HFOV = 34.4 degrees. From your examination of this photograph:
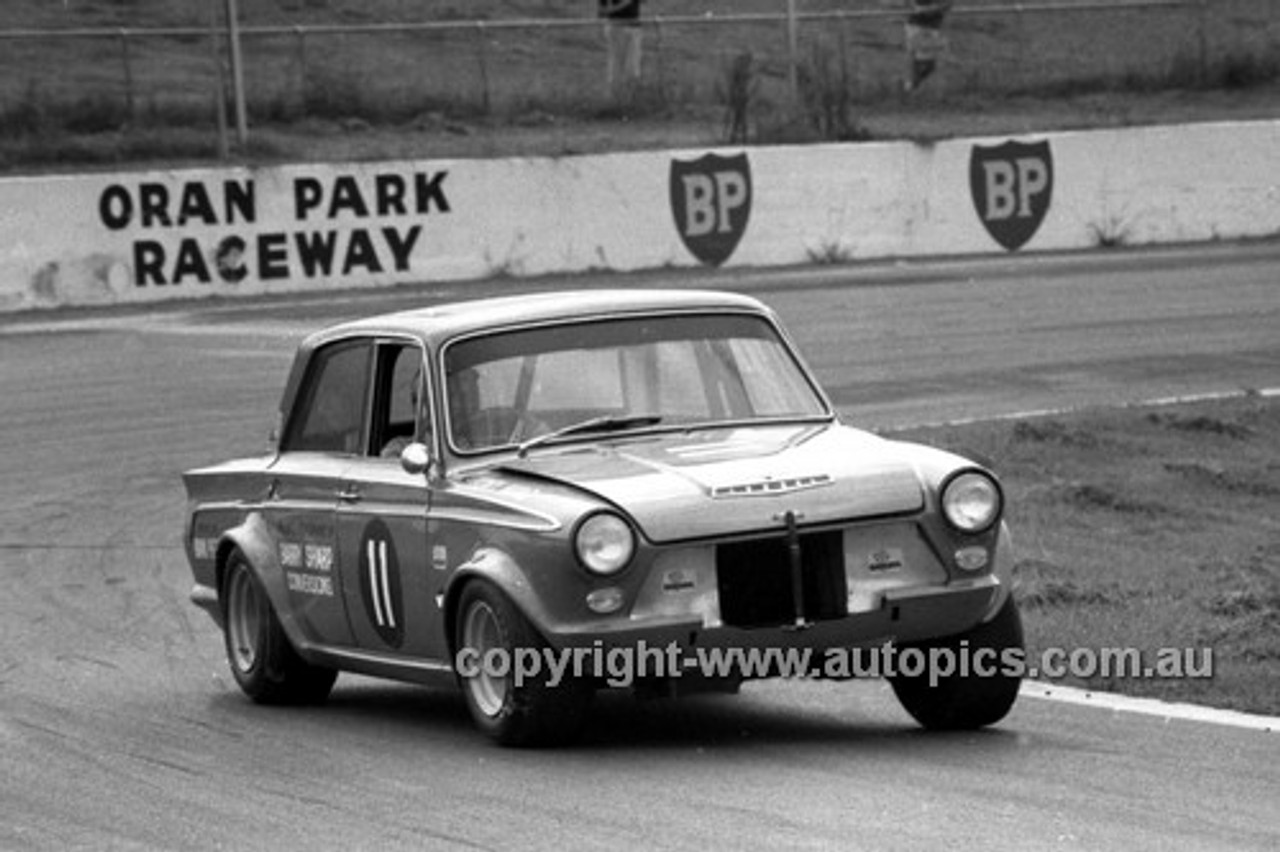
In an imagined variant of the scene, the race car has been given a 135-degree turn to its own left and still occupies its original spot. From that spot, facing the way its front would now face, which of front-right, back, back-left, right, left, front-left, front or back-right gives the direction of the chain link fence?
front

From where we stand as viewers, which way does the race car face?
facing the viewer and to the right of the viewer
